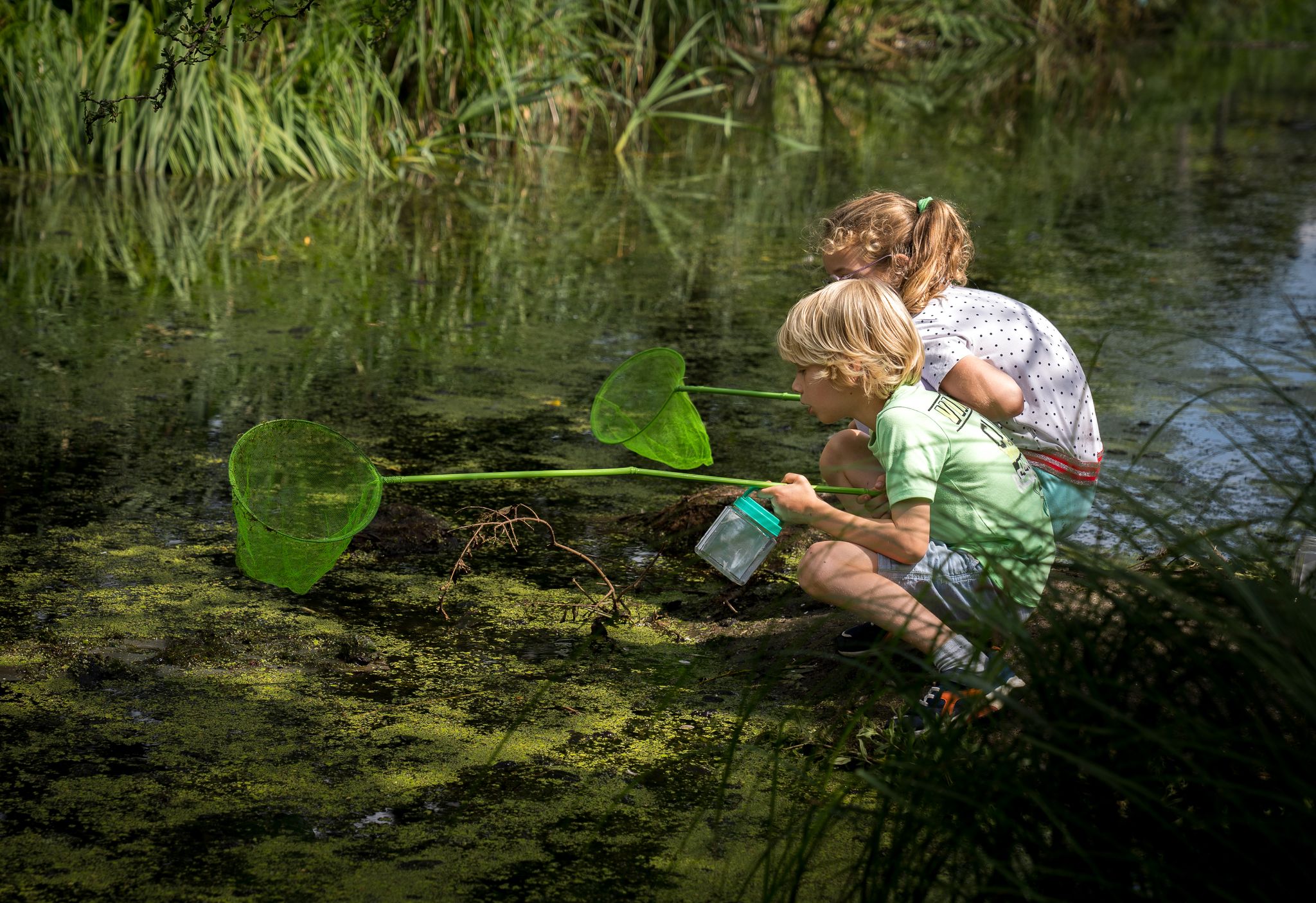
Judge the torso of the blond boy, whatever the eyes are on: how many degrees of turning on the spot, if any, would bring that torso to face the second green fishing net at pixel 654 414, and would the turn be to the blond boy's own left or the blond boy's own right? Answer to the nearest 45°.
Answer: approximately 45° to the blond boy's own right

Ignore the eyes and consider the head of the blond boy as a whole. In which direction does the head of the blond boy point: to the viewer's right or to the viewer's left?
to the viewer's left

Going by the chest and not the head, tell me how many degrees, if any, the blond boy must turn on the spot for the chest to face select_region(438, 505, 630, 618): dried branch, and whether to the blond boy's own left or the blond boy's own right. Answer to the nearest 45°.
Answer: approximately 45° to the blond boy's own right

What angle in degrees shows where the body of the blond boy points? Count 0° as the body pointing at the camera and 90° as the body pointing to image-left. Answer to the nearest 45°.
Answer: approximately 90°
